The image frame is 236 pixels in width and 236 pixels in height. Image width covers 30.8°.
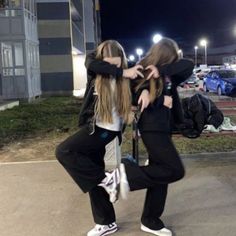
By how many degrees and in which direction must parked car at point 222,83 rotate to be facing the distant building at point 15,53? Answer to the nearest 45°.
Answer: approximately 90° to its right

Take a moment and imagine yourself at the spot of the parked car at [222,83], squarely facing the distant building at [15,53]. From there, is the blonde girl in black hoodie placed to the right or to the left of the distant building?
left
